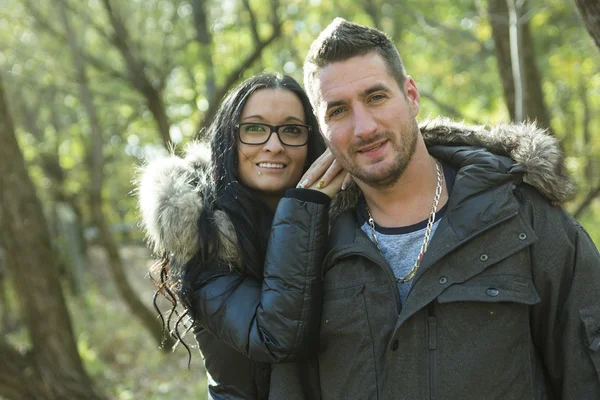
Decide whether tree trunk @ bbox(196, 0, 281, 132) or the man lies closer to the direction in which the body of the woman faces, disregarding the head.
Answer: the man

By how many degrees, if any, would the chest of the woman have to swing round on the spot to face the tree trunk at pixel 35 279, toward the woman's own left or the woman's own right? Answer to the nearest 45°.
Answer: approximately 180°

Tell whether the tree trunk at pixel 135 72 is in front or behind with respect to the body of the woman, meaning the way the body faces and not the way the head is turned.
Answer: behind

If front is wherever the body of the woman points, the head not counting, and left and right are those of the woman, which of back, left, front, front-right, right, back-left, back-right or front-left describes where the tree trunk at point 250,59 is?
back-left

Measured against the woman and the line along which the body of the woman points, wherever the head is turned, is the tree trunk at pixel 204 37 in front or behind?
behind

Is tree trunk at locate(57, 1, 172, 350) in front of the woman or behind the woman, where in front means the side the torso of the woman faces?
behind

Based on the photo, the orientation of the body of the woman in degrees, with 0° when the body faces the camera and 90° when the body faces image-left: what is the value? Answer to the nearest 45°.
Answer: approximately 315°

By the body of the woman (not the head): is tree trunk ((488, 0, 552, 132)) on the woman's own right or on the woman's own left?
on the woman's own left
